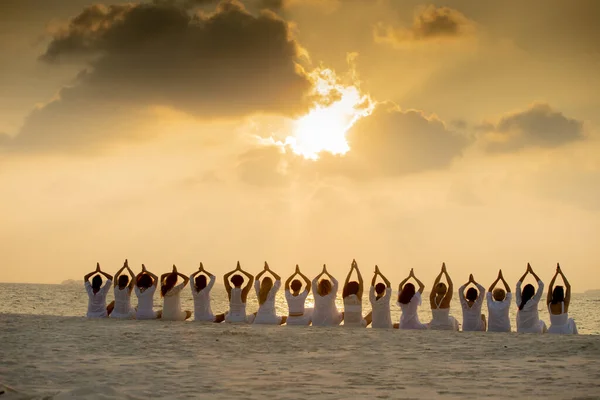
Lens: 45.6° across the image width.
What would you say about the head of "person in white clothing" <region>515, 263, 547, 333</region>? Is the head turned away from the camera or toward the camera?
away from the camera

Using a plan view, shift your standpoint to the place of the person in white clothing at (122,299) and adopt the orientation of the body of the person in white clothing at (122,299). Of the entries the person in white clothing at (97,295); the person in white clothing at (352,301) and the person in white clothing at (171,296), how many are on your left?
1

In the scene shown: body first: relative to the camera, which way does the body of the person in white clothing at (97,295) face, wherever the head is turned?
away from the camera

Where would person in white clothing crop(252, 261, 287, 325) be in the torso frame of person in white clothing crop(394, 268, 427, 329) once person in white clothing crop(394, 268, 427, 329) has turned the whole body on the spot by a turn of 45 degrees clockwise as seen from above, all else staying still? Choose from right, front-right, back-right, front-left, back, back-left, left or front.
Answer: back-left

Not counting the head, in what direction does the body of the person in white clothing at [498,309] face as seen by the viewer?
away from the camera

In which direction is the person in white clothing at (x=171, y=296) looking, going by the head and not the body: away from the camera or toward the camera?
away from the camera

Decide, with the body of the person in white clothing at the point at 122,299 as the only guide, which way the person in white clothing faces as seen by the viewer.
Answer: away from the camera

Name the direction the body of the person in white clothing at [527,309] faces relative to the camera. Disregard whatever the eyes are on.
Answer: away from the camera

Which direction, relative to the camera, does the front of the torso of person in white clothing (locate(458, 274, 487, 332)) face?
away from the camera

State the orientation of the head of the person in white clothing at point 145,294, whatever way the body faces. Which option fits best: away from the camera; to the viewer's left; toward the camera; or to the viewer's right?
away from the camera

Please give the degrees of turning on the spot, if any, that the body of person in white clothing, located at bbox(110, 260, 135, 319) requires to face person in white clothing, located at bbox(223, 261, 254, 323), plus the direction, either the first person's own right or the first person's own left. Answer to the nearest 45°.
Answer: approximately 135° to the first person's own right

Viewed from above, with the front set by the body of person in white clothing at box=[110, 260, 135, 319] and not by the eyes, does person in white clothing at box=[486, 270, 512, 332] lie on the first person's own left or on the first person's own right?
on the first person's own right

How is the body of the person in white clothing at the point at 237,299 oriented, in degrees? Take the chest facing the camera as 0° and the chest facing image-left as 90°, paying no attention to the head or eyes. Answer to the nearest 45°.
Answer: approximately 180°

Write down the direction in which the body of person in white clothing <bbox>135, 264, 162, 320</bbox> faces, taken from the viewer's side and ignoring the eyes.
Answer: away from the camera

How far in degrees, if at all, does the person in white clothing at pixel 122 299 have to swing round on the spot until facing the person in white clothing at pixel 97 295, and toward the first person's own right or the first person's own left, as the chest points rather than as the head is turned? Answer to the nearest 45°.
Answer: approximately 90° to the first person's own left

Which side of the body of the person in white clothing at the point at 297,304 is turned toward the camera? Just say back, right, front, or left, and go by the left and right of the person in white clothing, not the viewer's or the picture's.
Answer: back
